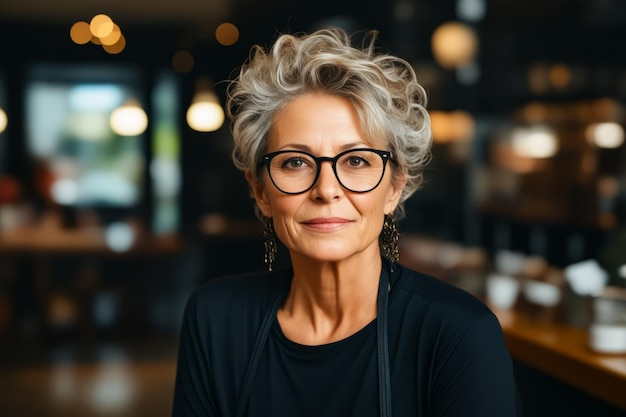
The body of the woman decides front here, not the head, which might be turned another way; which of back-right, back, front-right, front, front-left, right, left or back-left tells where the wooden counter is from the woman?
back-left

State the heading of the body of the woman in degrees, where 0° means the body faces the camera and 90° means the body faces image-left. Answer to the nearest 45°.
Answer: approximately 0°
